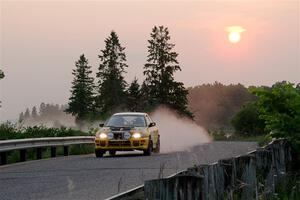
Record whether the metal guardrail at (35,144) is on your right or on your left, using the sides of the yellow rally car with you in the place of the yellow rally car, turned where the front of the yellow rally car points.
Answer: on your right

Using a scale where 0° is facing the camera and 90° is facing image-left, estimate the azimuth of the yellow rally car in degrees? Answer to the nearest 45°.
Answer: approximately 0°
